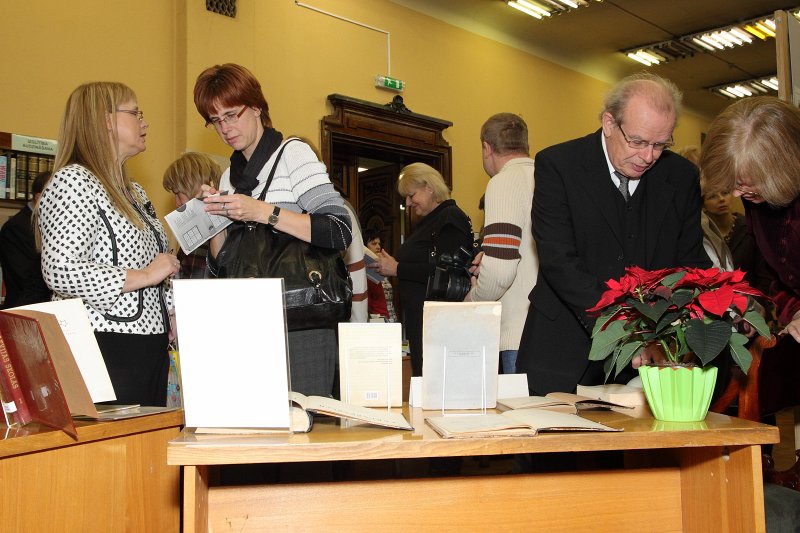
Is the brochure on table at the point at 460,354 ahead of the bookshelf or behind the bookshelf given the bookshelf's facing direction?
ahead

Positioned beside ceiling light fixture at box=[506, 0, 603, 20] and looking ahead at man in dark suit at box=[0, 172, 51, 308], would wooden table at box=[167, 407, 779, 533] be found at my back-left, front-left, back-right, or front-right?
front-left

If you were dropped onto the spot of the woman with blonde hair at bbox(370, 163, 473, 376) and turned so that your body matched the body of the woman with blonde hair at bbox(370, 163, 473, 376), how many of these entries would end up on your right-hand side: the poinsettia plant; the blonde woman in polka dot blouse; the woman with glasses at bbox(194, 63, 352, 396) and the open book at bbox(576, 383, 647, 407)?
0

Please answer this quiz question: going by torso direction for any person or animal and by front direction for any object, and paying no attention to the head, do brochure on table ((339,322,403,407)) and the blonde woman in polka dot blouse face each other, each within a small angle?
no

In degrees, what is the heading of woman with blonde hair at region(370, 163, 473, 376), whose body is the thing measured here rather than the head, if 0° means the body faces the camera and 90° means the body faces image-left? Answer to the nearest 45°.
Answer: approximately 90°

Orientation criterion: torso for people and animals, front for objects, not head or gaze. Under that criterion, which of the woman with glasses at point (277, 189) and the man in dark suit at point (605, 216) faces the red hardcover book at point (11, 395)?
the woman with glasses

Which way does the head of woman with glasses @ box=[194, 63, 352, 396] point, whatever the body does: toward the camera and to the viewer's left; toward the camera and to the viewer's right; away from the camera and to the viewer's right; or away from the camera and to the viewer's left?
toward the camera and to the viewer's left

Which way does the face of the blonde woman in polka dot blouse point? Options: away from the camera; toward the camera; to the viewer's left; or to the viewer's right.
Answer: to the viewer's right

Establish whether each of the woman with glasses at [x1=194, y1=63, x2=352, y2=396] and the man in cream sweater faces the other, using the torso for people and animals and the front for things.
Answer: no

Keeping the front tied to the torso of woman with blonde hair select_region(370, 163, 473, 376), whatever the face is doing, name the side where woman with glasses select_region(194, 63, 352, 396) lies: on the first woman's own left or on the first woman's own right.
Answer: on the first woman's own left

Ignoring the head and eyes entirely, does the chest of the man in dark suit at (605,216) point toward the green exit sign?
no

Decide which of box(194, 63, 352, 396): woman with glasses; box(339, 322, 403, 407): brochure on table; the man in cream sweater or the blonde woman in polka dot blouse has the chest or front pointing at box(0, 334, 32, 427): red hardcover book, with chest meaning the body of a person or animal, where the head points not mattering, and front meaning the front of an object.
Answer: the woman with glasses

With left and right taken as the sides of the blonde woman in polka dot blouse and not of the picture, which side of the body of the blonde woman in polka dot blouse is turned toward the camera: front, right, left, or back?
right
